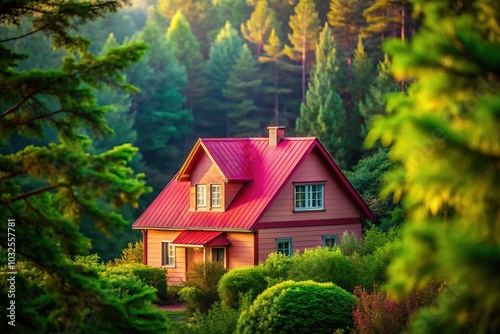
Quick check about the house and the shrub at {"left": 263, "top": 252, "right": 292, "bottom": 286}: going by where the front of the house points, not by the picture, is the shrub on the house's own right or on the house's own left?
on the house's own left

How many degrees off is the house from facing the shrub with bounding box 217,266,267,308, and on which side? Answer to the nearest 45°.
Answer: approximately 45° to its left

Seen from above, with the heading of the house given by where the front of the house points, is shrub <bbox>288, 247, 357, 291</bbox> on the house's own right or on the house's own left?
on the house's own left

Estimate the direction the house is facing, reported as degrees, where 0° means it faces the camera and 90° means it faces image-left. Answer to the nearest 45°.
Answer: approximately 45°

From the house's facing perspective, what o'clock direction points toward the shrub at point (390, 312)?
The shrub is roughly at 10 o'clock from the house.

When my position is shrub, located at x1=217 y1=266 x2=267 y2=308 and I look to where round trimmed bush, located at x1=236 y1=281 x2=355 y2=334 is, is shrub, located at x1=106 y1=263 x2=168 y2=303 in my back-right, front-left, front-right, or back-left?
back-right

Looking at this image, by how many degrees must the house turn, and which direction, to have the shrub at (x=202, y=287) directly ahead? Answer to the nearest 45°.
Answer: approximately 45° to its left

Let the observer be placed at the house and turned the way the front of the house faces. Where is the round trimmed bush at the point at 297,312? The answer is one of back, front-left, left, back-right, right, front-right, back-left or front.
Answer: front-left

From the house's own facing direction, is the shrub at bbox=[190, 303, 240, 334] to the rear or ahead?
ahead
